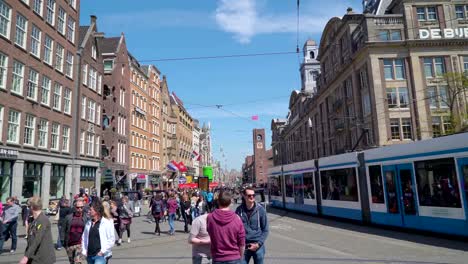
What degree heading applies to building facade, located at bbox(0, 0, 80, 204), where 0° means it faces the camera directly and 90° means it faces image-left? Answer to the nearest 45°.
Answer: approximately 315°

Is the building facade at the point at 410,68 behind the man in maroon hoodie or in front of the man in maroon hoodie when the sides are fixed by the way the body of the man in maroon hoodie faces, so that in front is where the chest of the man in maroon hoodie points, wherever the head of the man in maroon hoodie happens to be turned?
in front

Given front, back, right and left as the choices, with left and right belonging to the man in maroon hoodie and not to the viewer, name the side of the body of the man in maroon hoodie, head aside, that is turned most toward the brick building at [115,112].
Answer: front

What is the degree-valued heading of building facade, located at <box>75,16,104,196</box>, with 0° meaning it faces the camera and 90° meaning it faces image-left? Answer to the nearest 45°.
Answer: approximately 315°

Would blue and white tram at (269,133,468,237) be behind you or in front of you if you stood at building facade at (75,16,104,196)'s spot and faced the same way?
in front

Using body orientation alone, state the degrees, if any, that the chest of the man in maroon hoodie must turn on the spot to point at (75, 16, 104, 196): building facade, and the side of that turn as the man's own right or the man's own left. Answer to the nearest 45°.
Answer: approximately 45° to the man's own left

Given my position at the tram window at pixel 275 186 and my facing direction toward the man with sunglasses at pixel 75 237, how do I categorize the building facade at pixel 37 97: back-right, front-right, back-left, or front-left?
front-right

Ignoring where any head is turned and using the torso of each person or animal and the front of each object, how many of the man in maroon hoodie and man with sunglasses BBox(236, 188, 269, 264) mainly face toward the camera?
1

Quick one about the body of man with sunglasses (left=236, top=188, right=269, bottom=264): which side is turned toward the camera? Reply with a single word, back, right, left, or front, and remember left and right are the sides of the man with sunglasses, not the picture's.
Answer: front

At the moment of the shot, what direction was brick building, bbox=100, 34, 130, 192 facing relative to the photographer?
facing the viewer and to the right of the viewer

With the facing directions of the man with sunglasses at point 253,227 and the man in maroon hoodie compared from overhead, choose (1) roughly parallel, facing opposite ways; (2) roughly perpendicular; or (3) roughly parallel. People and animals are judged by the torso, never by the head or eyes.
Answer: roughly parallel, facing opposite ways

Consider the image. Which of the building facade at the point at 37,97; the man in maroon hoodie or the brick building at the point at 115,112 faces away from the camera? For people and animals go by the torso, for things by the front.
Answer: the man in maroon hoodie

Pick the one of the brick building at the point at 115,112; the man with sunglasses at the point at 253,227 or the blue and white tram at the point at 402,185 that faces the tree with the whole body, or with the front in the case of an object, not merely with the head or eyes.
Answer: the brick building

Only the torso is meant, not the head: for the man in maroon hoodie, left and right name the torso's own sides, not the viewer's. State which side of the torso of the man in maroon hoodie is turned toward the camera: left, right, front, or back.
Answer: back
